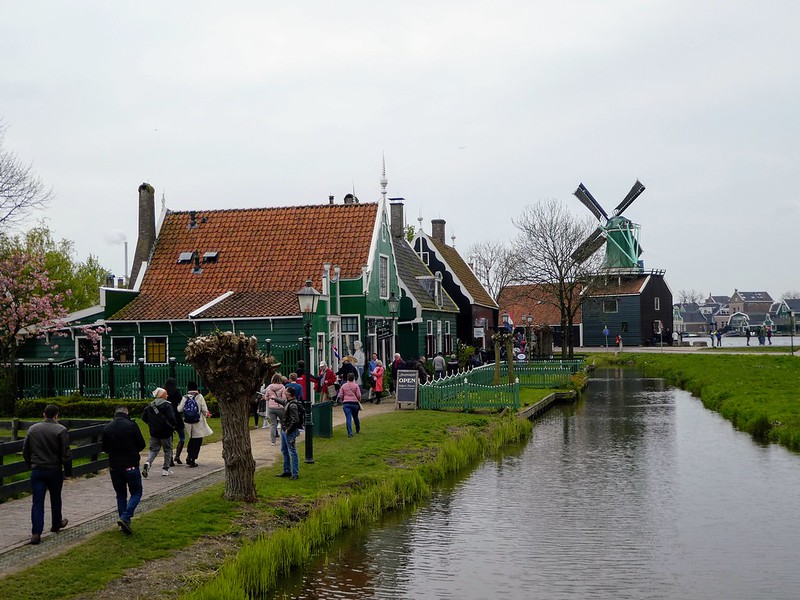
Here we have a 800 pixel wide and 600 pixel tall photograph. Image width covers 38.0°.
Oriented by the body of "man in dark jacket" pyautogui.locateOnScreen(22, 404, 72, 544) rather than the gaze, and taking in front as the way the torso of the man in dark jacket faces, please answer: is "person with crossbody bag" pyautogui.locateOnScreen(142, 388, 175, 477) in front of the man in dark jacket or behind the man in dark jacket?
in front

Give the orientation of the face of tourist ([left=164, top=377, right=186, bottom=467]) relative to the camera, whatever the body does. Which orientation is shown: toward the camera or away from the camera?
away from the camera

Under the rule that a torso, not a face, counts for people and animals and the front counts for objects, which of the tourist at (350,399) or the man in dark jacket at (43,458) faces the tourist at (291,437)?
the man in dark jacket

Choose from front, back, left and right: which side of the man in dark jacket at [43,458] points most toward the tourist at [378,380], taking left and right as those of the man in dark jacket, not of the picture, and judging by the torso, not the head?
front

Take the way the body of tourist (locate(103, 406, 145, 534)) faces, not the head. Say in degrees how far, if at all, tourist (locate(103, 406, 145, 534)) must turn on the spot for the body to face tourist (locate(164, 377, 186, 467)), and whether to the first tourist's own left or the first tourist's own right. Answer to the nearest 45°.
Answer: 0° — they already face them

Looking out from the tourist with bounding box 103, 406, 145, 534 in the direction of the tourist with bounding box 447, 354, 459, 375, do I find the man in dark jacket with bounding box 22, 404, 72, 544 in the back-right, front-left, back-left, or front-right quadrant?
back-left

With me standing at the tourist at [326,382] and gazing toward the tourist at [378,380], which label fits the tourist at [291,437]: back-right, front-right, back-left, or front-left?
back-right

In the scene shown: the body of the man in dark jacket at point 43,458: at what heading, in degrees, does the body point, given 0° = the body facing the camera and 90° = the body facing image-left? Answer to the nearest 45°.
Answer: approximately 225°

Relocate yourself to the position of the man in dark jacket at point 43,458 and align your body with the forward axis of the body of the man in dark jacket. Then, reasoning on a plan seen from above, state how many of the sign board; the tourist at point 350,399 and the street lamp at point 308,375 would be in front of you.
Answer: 3

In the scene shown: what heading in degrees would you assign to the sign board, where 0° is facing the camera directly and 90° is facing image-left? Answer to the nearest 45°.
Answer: approximately 0°

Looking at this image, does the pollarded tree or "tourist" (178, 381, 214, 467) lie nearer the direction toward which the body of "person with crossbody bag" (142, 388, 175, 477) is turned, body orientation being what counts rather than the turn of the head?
the tourist

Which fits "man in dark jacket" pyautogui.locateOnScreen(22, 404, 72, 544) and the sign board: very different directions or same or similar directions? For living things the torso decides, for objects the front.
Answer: very different directions

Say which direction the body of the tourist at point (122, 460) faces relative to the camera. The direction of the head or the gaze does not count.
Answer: away from the camera
